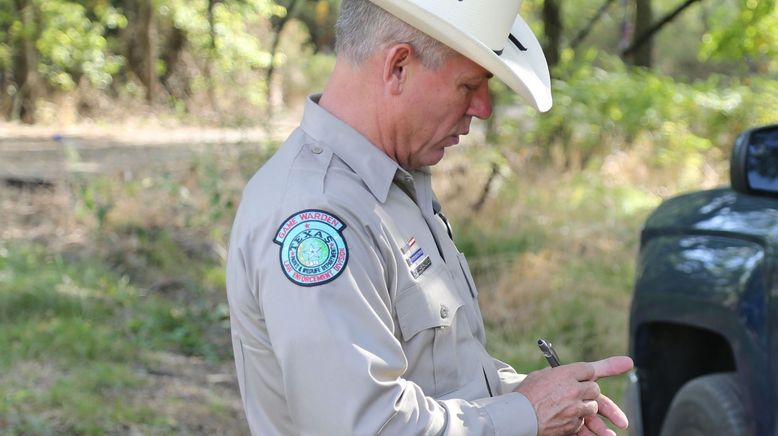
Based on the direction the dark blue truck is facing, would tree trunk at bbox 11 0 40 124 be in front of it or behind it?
in front

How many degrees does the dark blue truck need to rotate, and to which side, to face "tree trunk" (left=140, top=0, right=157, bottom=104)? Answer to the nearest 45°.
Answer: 0° — it already faces it

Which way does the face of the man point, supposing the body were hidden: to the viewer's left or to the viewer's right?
to the viewer's right

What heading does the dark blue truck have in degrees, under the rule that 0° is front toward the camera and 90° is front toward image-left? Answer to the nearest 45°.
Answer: approximately 135°

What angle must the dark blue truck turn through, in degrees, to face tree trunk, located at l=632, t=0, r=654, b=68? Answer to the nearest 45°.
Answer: approximately 45° to its right
